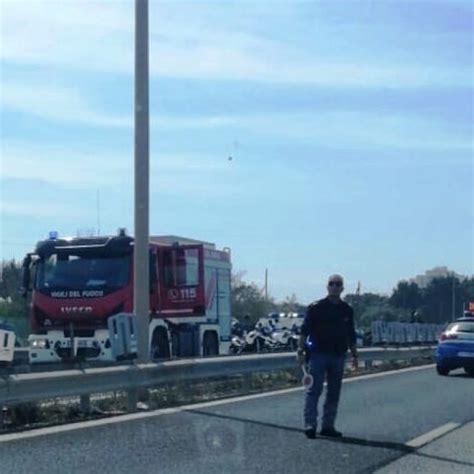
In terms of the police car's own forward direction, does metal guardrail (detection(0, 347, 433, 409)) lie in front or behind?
behind

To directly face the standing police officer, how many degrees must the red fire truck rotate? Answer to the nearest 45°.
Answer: approximately 45° to its left

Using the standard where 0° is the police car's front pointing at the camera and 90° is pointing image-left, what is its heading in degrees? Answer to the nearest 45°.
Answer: approximately 180°

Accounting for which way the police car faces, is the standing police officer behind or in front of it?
behind

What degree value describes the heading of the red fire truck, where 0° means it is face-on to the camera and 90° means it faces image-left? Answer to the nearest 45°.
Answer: approximately 45°

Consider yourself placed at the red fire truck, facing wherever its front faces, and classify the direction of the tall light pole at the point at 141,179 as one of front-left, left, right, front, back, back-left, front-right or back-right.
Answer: front-left
